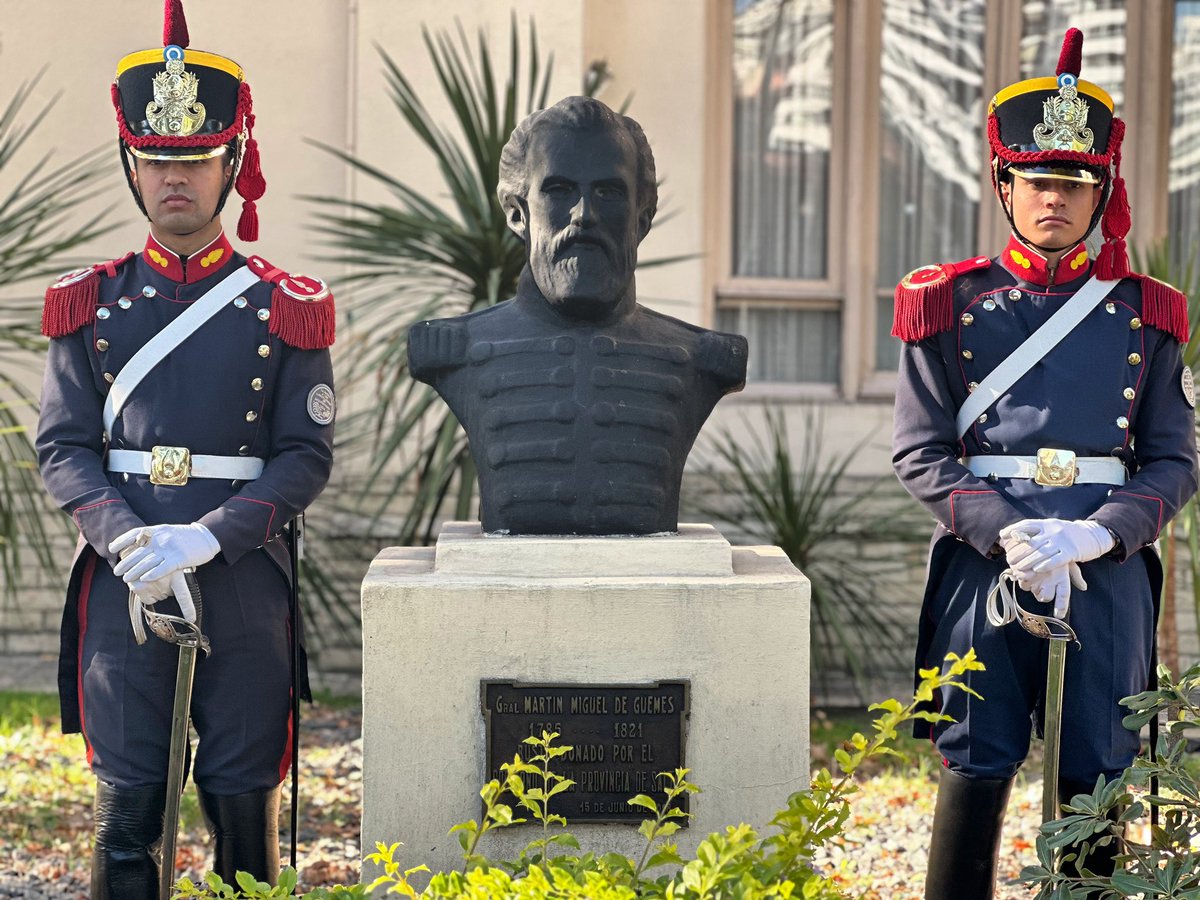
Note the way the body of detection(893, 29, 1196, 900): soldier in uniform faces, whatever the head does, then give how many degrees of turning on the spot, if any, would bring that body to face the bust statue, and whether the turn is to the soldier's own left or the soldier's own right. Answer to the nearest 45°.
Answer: approximately 90° to the soldier's own right

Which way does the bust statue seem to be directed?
toward the camera

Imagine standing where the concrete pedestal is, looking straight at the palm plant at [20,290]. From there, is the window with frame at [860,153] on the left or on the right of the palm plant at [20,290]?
right

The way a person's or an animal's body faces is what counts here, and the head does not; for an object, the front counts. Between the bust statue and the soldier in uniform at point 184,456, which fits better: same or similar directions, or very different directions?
same or similar directions

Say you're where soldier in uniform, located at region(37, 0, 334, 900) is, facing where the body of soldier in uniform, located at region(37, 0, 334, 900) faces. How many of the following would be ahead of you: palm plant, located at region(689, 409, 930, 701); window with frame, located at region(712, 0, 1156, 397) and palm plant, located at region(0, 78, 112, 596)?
0

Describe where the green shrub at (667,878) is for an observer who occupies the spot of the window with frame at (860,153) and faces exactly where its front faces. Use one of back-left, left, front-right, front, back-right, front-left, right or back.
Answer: front

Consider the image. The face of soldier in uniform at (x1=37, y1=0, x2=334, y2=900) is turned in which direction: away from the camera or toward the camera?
toward the camera

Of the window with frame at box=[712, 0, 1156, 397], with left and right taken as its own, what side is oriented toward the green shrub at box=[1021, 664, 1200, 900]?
front

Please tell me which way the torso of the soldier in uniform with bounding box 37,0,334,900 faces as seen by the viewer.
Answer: toward the camera

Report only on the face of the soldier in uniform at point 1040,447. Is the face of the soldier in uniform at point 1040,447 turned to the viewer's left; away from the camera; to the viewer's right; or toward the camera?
toward the camera

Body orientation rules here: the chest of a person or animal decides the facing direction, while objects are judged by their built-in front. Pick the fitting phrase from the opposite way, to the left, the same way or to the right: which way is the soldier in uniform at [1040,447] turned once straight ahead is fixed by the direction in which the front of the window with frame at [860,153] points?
the same way

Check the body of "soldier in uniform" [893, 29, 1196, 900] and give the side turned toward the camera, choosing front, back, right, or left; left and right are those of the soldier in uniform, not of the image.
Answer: front
